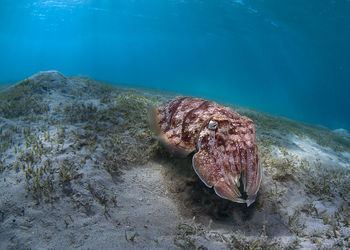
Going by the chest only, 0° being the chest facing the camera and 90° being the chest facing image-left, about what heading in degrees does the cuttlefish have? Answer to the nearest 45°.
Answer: approximately 315°
